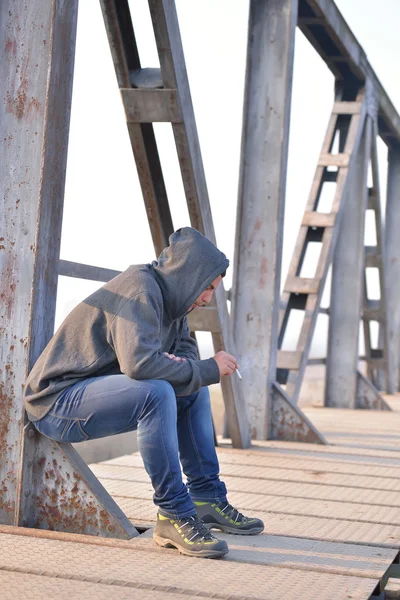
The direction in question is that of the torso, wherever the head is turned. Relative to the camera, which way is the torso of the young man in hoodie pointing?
to the viewer's right
